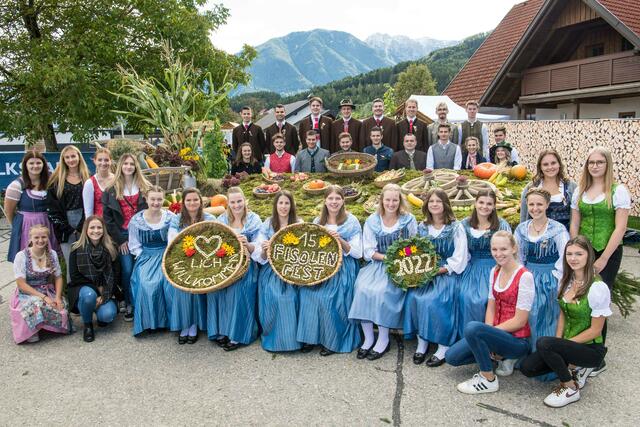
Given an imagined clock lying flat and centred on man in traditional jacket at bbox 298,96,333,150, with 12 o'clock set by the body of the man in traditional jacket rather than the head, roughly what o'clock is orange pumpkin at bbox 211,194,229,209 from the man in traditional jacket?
The orange pumpkin is roughly at 1 o'clock from the man in traditional jacket.

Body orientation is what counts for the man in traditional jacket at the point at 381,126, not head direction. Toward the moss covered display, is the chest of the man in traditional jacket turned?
yes

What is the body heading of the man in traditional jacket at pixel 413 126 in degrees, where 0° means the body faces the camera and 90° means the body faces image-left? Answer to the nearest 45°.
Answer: approximately 0°

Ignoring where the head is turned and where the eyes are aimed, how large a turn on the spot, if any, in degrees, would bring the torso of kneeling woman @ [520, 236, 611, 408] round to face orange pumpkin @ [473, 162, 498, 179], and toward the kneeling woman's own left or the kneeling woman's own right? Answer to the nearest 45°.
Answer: approximately 135° to the kneeling woman's own right

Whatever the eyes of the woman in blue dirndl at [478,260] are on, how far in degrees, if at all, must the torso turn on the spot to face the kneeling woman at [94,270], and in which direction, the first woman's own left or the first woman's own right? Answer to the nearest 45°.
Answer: approximately 90° to the first woman's own right

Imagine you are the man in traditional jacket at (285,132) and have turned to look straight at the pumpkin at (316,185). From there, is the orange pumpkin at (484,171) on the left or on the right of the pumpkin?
left

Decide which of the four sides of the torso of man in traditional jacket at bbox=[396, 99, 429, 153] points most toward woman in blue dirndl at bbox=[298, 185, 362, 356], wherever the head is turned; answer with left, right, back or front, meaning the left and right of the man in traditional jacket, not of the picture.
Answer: front

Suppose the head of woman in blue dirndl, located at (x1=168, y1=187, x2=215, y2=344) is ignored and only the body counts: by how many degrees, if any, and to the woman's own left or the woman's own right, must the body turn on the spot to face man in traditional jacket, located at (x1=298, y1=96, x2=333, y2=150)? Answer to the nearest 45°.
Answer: approximately 135° to the woman's own left

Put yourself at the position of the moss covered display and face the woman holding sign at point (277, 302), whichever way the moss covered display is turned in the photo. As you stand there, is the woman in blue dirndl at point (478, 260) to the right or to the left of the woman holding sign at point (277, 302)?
left

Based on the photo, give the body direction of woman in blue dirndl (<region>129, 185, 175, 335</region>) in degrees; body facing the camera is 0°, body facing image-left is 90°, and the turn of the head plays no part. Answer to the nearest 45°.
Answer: approximately 0°
